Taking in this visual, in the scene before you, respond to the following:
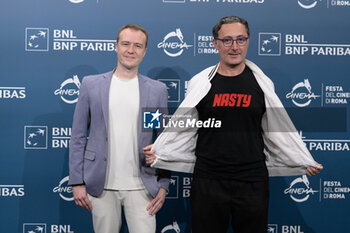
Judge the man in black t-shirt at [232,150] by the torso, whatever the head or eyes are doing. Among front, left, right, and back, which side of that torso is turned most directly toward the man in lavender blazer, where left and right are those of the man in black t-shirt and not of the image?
right

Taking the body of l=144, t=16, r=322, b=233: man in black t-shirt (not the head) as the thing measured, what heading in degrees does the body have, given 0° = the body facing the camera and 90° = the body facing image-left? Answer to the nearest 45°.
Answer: approximately 0°

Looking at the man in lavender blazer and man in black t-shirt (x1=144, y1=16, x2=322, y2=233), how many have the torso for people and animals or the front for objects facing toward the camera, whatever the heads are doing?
2

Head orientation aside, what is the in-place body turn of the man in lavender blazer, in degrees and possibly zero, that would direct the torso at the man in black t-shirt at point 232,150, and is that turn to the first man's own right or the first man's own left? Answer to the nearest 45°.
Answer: approximately 90° to the first man's own left

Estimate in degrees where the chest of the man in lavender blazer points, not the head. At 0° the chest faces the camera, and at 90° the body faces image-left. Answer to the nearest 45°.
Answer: approximately 0°
